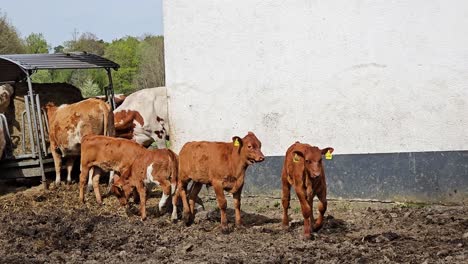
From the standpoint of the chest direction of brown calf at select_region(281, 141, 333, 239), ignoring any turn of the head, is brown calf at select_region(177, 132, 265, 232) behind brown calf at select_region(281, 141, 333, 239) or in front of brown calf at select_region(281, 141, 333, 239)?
behind

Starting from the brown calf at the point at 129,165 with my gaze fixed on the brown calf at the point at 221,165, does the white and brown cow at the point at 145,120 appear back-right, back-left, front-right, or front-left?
back-left

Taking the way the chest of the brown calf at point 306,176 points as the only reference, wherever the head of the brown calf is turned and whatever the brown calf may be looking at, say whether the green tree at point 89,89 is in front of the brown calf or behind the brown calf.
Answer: behind

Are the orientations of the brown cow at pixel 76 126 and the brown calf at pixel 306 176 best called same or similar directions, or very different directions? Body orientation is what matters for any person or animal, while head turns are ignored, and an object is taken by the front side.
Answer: very different directions
